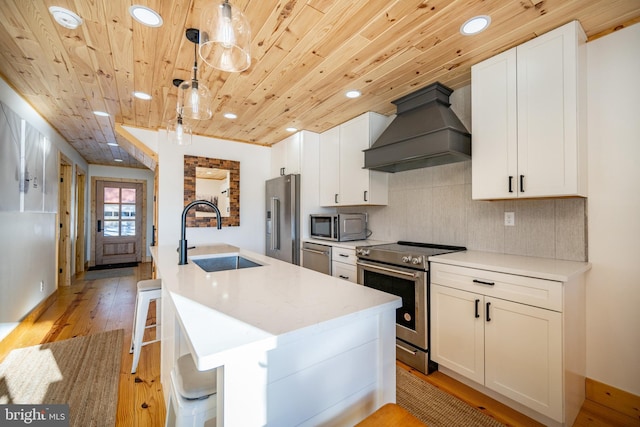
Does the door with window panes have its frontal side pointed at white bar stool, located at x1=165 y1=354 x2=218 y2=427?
yes

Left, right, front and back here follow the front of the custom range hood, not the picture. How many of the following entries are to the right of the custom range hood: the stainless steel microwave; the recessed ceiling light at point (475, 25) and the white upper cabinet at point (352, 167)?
2

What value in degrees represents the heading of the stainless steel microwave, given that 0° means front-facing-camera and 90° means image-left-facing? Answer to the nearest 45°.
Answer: approximately 45°

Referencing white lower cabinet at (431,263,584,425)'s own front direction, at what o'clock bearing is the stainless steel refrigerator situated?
The stainless steel refrigerator is roughly at 2 o'clock from the white lower cabinet.

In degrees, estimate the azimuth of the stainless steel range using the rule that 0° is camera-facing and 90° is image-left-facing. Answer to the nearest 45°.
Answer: approximately 45°

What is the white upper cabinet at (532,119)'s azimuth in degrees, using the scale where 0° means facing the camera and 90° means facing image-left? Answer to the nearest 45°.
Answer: approximately 45°

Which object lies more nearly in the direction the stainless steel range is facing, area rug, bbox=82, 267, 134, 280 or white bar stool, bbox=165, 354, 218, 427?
the white bar stool

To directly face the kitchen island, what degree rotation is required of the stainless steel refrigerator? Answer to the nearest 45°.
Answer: approximately 45° to its left

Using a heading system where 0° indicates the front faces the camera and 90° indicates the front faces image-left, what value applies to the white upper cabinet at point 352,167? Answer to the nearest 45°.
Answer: approximately 45°
